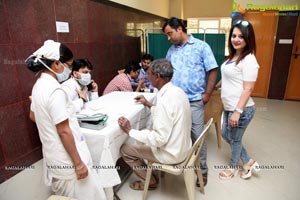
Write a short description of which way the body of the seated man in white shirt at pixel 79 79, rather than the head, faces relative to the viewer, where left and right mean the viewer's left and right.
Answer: facing the viewer and to the right of the viewer

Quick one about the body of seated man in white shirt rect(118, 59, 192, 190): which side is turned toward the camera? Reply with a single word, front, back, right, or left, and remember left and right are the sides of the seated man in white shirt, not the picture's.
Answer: left

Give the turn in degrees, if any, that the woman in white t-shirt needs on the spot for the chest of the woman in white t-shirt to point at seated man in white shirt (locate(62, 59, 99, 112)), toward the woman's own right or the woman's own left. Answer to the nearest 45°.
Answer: approximately 45° to the woman's own right

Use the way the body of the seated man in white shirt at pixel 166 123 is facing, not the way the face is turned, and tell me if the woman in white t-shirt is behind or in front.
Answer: behind

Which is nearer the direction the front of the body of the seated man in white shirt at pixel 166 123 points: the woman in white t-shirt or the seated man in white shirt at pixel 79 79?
the seated man in white shirt

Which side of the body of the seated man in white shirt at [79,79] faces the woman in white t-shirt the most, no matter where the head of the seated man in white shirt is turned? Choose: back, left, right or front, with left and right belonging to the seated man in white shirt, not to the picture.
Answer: front

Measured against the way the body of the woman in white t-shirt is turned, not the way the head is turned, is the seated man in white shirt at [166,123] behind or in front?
in front

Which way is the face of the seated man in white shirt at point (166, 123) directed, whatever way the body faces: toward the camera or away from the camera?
away from the camera

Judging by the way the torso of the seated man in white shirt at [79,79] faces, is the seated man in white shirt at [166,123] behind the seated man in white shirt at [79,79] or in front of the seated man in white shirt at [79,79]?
in front

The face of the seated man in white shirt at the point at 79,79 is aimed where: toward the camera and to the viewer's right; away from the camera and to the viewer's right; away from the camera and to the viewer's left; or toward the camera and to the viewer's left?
toward the camera and to the viewer's right

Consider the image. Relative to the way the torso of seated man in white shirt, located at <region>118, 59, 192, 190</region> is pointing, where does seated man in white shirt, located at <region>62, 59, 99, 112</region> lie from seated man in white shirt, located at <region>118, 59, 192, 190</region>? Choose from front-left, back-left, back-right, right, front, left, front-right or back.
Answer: front-right

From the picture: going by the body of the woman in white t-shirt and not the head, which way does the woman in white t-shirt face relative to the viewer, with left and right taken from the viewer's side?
facing the viewer and to the left of the viewer
